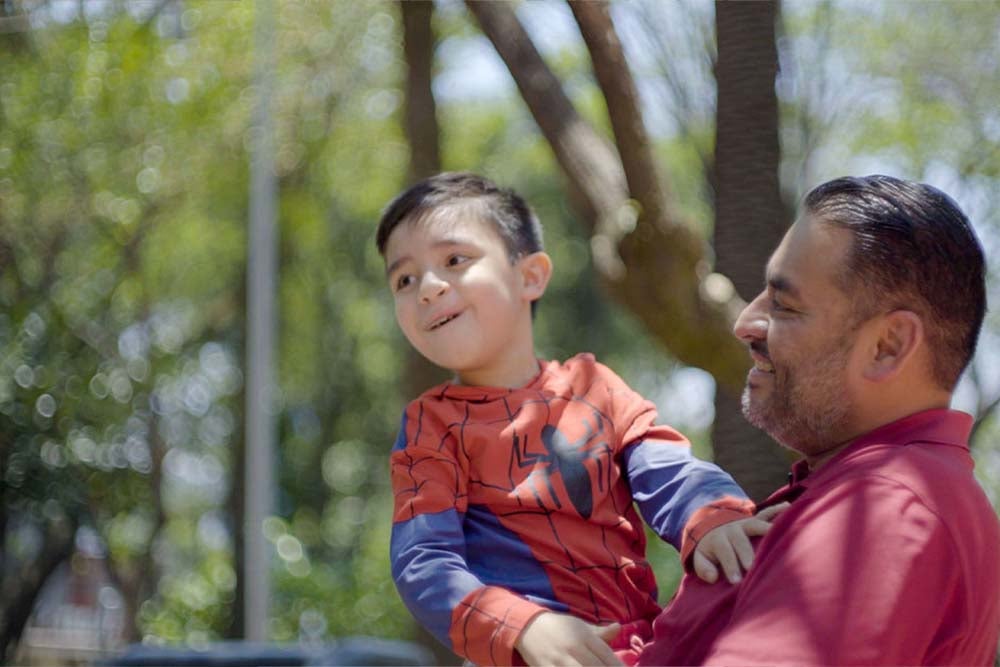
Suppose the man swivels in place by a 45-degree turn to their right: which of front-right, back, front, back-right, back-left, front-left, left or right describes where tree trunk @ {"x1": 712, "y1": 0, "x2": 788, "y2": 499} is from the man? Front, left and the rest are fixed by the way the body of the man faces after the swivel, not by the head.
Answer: front-right

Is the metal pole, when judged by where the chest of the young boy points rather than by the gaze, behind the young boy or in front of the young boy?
behind

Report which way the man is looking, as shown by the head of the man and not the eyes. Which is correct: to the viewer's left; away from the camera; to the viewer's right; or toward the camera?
to the viewer's left

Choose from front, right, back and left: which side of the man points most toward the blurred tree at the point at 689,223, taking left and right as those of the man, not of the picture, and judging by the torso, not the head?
right

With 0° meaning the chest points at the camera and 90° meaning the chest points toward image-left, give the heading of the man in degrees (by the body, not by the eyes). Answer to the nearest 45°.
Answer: approximately 90°

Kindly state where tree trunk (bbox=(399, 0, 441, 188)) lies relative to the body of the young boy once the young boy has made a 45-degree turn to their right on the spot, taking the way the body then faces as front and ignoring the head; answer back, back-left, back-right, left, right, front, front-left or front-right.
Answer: back

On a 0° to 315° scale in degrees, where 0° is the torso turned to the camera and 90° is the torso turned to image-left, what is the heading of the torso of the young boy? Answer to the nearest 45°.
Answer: approximately 315°
